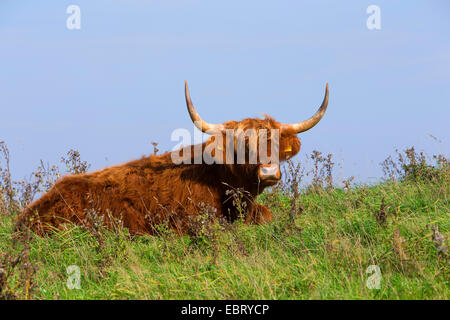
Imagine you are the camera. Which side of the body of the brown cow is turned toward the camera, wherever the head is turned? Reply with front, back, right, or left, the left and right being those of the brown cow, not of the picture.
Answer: right
